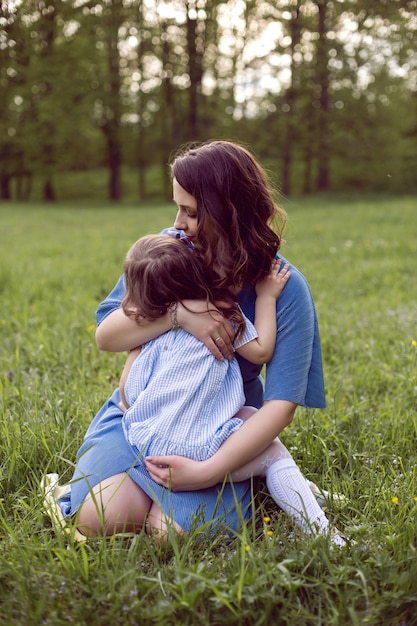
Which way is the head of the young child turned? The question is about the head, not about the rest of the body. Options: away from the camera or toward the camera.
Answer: away from the camera

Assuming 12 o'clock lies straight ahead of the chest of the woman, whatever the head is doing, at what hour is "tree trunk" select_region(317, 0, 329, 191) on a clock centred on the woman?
The tree trunk is roughly at 5 o'clock from the woman.
